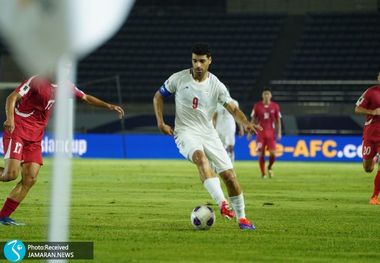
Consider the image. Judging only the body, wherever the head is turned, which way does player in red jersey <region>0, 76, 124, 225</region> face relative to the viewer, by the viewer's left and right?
facing the viewer and to the right of the viewer

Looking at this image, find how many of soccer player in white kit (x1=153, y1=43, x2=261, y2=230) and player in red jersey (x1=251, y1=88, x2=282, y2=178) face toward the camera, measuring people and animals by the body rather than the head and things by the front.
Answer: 2

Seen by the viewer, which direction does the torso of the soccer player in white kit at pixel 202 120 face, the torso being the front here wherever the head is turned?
toward the camera

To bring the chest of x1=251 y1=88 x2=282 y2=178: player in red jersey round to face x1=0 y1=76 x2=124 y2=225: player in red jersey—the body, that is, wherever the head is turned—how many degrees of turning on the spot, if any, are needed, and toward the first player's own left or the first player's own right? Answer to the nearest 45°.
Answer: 0° — they already face them

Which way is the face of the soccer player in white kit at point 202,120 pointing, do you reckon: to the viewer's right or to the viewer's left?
to the viewer's left

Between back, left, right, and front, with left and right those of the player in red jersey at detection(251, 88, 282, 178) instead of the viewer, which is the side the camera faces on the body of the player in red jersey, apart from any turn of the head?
front

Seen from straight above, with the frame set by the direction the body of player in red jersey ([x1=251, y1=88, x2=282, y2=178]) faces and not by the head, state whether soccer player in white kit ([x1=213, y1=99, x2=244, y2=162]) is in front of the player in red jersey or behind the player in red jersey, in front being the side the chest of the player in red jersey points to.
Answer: behind

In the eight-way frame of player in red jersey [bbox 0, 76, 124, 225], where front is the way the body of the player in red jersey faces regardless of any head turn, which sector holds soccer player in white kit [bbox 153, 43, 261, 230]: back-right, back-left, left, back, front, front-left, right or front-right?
front-left

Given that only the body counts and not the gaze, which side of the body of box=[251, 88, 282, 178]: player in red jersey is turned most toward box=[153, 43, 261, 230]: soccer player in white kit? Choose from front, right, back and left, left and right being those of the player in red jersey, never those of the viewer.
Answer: front

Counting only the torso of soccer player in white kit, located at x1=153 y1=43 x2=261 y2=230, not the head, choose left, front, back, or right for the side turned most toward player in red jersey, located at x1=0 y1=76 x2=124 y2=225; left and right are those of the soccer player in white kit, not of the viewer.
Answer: right

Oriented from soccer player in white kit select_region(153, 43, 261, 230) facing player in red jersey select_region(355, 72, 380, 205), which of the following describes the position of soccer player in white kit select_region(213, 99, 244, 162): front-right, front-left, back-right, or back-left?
front-left

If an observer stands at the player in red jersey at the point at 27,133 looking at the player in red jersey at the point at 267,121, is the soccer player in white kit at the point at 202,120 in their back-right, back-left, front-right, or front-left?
front-right
